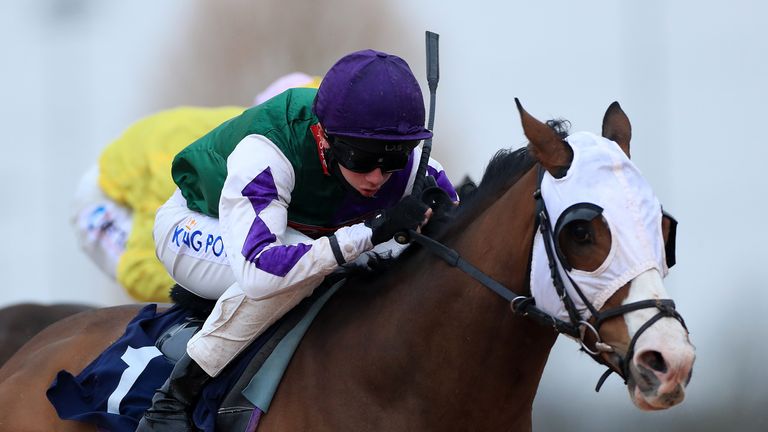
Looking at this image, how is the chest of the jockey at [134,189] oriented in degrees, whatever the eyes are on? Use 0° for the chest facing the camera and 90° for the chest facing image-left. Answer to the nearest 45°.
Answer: approximately 270°

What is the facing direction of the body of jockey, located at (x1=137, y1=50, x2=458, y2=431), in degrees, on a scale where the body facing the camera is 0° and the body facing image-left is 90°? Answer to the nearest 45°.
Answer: approximately 315°
